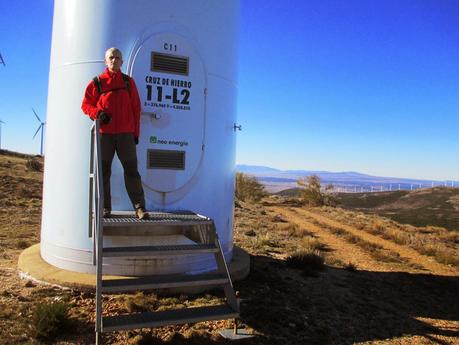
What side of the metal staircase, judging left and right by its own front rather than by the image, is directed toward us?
front

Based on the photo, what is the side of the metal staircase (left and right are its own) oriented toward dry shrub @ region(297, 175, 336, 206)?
back

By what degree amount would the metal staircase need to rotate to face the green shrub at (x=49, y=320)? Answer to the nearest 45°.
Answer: approximately 90° to its right

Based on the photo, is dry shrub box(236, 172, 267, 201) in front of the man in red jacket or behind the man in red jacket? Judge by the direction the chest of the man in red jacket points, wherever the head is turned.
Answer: behind

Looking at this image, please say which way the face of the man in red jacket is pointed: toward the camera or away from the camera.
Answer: toward the camera

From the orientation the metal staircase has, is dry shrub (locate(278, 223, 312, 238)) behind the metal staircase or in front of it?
behind

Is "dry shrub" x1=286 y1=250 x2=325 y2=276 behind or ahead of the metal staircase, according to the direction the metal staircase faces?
behind
